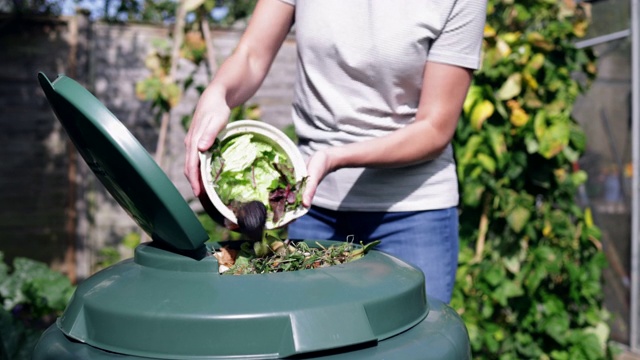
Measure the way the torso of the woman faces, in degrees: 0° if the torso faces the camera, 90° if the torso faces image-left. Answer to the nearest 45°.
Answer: approximately 45°

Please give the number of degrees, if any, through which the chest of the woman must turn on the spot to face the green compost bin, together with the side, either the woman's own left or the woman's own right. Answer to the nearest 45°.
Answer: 0° — they already face it
